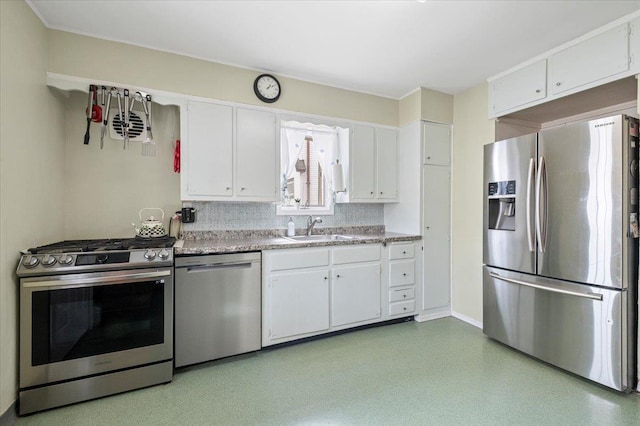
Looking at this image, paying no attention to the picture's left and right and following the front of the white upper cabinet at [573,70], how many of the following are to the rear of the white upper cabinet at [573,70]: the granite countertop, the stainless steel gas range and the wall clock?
0

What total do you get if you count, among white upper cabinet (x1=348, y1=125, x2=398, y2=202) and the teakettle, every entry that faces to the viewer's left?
1

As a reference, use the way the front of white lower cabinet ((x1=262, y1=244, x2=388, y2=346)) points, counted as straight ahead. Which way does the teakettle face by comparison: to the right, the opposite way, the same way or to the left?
to the right

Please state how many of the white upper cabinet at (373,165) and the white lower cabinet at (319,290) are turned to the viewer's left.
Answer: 0

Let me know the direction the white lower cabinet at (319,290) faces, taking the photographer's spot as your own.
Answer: facing the viewer and to the right of the viewer

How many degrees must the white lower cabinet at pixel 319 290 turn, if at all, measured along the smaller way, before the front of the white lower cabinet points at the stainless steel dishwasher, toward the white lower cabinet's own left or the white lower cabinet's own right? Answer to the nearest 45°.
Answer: approximately 90° to the white lower cabinet's own right

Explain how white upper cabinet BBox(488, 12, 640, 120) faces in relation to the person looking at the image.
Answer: facing the viewer and to the left of the viewer

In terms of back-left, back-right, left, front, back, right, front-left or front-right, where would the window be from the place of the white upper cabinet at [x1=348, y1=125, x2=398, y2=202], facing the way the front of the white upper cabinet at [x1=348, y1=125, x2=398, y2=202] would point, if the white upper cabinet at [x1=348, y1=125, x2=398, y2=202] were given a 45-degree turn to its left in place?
back

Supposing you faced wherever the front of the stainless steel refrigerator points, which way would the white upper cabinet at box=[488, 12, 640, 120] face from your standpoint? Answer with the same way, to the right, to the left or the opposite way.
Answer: the same way

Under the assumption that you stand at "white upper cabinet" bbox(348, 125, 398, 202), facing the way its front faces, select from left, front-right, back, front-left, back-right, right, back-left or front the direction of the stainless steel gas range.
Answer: right

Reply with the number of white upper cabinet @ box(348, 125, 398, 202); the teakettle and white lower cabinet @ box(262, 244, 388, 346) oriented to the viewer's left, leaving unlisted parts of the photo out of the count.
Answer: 1

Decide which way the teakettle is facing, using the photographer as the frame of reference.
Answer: facing to the left of the viewer

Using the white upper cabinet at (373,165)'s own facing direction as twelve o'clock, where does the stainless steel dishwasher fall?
The stainless steel dishwasher is roughly at 3 o'clock from the white upper cabinet.

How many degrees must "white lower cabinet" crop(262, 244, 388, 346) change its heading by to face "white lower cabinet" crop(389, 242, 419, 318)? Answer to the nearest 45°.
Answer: approximately 90° to its left

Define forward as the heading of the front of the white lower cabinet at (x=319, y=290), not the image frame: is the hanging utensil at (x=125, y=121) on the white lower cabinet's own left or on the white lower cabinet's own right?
on the white lower cabinet's own right
